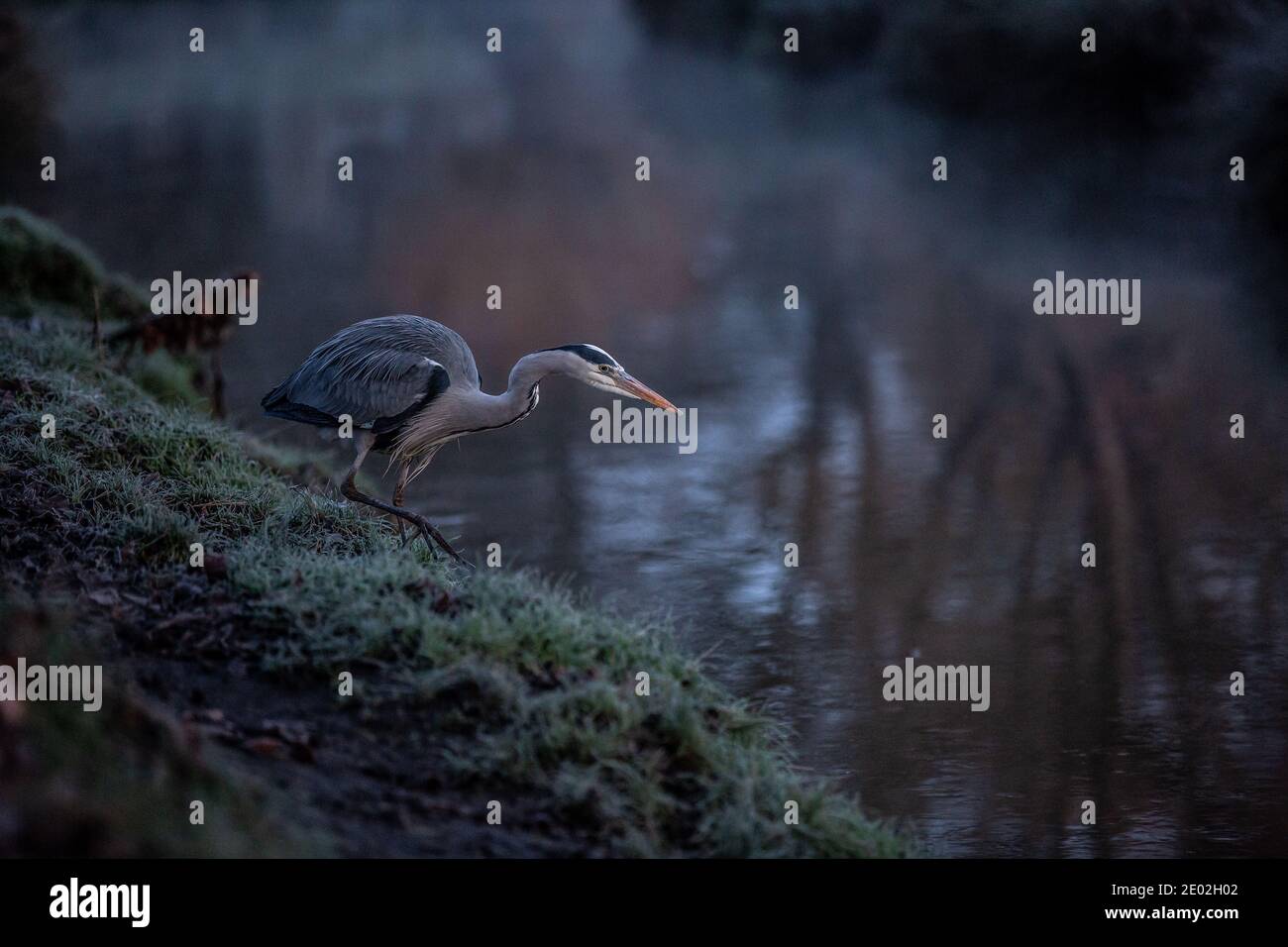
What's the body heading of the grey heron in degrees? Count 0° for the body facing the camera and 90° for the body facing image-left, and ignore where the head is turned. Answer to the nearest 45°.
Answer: approximately 270°
